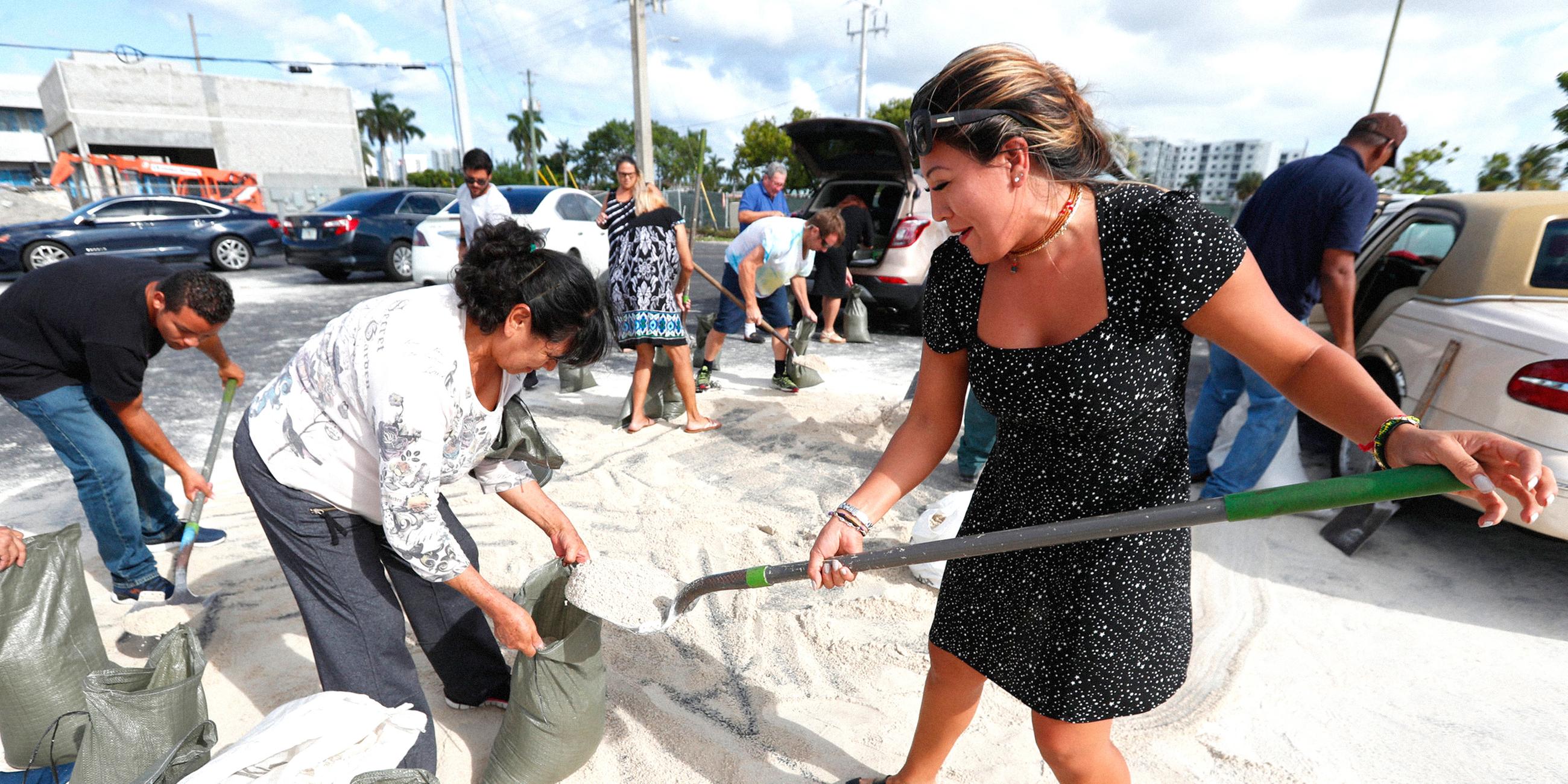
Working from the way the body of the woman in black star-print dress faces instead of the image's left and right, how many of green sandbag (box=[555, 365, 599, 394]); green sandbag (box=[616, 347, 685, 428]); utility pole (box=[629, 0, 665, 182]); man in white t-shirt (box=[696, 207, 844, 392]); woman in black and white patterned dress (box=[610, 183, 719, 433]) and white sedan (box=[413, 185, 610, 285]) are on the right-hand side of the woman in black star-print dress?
6

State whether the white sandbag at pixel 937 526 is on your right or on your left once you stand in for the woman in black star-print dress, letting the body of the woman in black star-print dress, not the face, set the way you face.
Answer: on your right

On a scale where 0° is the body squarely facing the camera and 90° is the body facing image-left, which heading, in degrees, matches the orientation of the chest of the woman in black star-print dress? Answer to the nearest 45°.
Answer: approximately 45°

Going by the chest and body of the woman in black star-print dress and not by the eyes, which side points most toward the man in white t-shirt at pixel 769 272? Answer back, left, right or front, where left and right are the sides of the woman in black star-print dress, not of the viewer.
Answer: right

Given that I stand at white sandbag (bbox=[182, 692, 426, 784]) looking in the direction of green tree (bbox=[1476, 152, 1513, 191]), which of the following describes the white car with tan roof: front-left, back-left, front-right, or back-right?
front-right

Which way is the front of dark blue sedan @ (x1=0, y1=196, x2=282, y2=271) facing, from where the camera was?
facing to the left of the viewer

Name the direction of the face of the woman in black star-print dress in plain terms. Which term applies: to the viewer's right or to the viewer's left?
to the viewer's left

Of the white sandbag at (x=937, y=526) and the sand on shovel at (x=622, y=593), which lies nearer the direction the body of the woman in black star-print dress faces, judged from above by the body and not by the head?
the sand on shovel

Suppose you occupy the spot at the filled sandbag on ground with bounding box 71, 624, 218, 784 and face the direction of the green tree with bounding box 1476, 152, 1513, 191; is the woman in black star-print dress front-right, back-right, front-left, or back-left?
front-right

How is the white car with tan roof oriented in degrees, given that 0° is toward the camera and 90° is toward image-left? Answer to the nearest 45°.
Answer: approximately 135°

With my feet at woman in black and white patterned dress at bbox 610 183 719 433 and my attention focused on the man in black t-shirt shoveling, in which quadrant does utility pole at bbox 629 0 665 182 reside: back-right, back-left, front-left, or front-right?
back-right

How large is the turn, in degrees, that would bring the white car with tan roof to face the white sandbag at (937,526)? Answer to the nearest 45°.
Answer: approximately 90° to its left

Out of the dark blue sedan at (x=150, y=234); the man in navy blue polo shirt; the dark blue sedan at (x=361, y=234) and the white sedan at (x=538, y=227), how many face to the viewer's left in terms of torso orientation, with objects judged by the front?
1

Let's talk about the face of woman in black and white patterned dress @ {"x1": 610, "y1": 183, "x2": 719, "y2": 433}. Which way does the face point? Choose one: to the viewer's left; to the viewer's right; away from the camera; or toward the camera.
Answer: away from the camera

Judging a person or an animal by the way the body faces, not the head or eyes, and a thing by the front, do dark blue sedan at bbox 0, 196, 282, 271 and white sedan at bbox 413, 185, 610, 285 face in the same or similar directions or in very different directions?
very different directions
